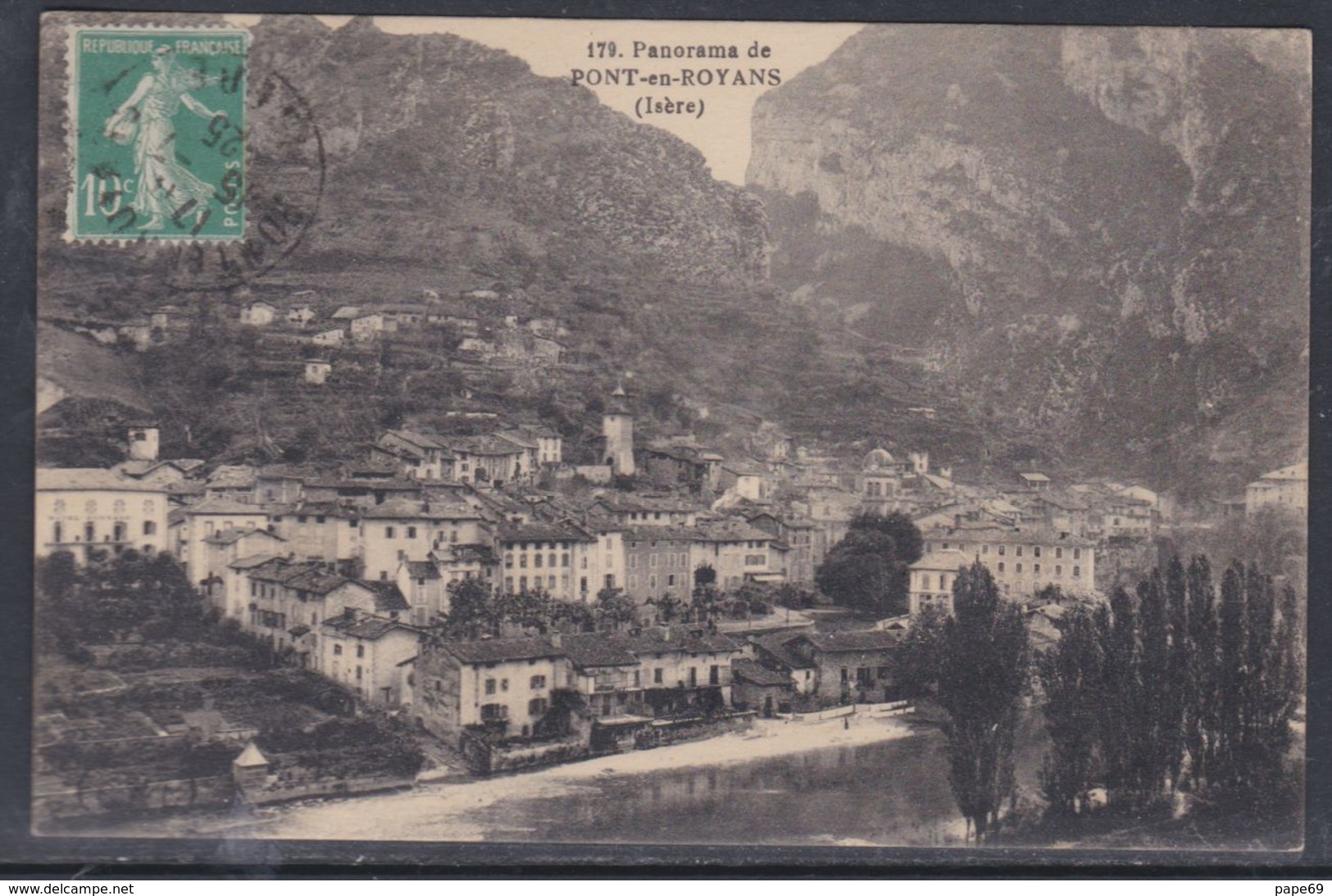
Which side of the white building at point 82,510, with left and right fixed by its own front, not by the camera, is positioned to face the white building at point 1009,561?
left

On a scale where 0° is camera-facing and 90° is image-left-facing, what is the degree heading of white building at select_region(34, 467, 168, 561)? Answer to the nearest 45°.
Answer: approximately 0°

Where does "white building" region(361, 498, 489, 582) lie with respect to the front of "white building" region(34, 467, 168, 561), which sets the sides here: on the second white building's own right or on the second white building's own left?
on the second white building's own left
